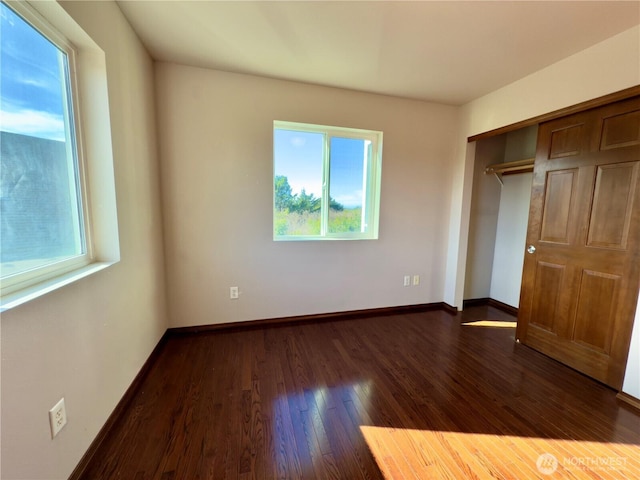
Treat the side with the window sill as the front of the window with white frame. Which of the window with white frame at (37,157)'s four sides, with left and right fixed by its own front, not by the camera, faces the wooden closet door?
front

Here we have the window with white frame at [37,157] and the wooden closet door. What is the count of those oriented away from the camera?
0

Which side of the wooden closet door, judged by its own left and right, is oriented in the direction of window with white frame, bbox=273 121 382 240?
front

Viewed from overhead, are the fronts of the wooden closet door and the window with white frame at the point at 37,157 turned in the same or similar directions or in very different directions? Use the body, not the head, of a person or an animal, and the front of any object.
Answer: very different directions

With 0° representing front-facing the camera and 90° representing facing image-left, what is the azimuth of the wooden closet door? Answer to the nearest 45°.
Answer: approximately 45°

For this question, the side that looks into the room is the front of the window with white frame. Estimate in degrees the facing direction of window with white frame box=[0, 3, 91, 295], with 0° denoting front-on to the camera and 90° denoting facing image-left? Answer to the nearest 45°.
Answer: approximately 315°

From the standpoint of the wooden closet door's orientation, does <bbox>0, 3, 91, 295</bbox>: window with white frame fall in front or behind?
in front

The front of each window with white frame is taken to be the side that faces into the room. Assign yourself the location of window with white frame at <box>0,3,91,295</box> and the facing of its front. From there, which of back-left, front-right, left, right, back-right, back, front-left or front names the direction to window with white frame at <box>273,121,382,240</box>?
front-left
